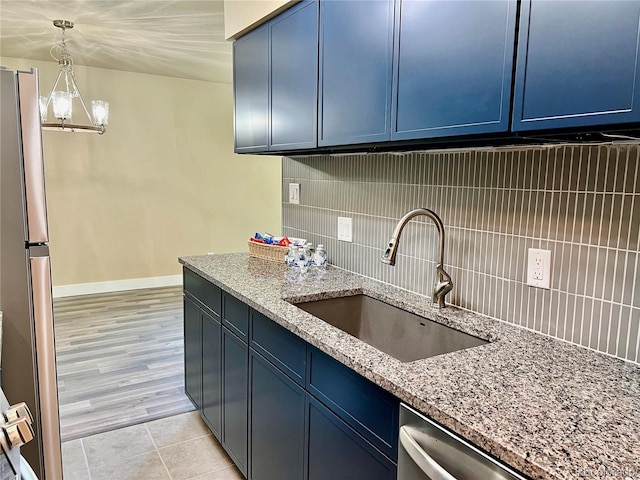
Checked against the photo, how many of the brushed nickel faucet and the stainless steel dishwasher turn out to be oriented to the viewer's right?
0

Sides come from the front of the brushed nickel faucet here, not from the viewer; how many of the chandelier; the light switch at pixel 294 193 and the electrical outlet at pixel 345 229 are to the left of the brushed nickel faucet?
0

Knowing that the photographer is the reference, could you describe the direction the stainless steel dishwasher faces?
facing the viewer and to the left of the viewer

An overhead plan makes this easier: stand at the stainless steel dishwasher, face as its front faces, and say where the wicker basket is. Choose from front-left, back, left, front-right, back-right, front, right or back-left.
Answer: right

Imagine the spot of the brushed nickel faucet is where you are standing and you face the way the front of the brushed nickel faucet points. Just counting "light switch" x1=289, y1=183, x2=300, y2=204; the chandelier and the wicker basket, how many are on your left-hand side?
0

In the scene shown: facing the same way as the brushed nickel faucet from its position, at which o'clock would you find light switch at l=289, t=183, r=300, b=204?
The light switch is roughly at 3 o'clock from the brushed nickel faucet.

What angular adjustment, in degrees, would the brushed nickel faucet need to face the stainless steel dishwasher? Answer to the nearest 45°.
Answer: approximately 45° to its left

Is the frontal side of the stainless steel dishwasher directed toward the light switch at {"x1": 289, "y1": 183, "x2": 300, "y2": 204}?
no

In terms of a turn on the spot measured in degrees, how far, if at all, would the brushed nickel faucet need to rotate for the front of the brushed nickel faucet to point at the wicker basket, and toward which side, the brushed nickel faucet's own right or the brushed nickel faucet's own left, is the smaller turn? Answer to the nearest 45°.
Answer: approximately 90° to the brushed nickel faucet's own right

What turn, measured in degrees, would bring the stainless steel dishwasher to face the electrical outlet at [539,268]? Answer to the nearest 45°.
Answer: approximately 135° to its right

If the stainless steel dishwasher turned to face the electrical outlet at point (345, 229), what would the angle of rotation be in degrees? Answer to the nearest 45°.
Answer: approximately 90° to its right

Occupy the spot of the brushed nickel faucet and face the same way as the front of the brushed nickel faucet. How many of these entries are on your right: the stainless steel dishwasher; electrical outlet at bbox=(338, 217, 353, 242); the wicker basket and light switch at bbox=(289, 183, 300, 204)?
3

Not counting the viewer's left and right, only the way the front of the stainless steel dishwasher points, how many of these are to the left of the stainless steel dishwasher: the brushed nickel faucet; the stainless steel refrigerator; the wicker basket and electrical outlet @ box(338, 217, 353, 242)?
0

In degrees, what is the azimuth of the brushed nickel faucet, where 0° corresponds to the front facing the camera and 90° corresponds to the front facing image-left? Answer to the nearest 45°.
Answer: approximately 45°

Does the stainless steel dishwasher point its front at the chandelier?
no

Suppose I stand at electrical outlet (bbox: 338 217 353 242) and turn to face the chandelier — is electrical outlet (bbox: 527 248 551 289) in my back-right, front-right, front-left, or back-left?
back-left

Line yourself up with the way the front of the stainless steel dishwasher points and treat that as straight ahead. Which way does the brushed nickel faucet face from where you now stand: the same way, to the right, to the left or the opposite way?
the same way

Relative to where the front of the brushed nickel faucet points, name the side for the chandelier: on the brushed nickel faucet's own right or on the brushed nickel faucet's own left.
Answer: on the brushed nickel faucet's own right
